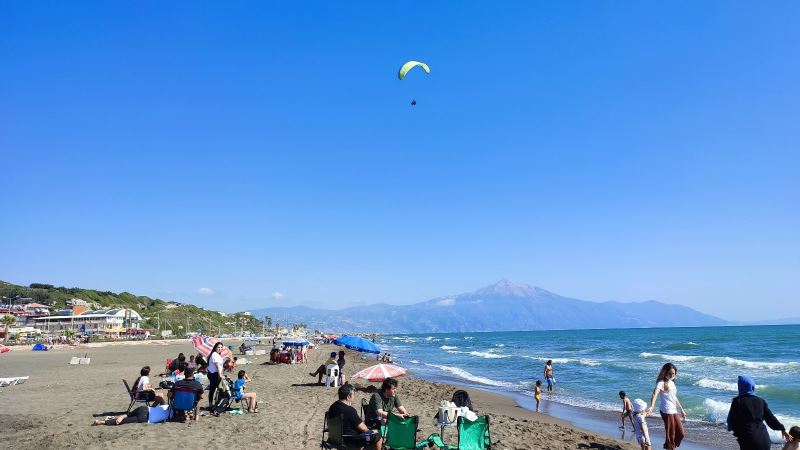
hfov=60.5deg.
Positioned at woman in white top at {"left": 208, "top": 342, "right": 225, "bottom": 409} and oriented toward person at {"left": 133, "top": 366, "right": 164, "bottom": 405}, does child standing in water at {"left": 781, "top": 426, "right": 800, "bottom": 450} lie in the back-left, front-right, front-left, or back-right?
back-left

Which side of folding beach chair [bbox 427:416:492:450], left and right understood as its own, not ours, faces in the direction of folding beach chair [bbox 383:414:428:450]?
left

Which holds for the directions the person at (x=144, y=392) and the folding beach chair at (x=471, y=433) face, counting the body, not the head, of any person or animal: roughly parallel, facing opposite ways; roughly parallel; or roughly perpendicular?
roughly perpendicular

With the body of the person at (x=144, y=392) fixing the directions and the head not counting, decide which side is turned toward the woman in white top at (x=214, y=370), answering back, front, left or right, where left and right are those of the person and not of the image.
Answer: front

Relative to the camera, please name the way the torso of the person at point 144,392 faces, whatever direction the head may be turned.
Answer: to the viewer's right

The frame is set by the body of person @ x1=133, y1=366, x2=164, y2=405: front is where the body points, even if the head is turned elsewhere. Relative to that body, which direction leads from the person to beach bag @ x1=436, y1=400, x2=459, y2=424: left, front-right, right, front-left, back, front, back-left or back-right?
front-right

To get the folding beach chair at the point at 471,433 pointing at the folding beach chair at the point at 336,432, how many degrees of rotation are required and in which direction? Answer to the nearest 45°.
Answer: approximately 90° to its left

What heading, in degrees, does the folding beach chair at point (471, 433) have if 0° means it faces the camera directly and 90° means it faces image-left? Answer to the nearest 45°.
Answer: approximately 135°

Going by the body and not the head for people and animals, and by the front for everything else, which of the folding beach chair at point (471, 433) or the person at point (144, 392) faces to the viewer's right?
the person

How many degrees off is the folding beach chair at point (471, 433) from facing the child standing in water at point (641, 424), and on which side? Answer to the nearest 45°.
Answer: approximately 90° to its right

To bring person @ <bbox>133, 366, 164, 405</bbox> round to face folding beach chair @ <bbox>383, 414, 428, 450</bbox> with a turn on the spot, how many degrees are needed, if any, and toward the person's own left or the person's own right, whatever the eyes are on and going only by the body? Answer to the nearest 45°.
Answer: approximately 45° to the person's own right

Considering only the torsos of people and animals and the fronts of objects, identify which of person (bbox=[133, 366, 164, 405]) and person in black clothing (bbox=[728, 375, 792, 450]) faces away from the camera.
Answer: the person in black clothing
